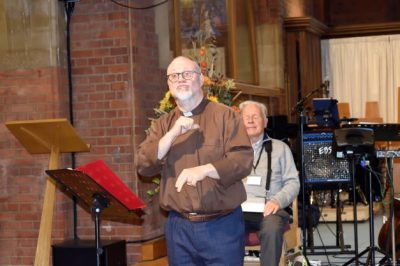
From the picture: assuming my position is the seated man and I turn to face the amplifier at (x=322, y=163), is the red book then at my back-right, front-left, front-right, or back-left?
back-left
